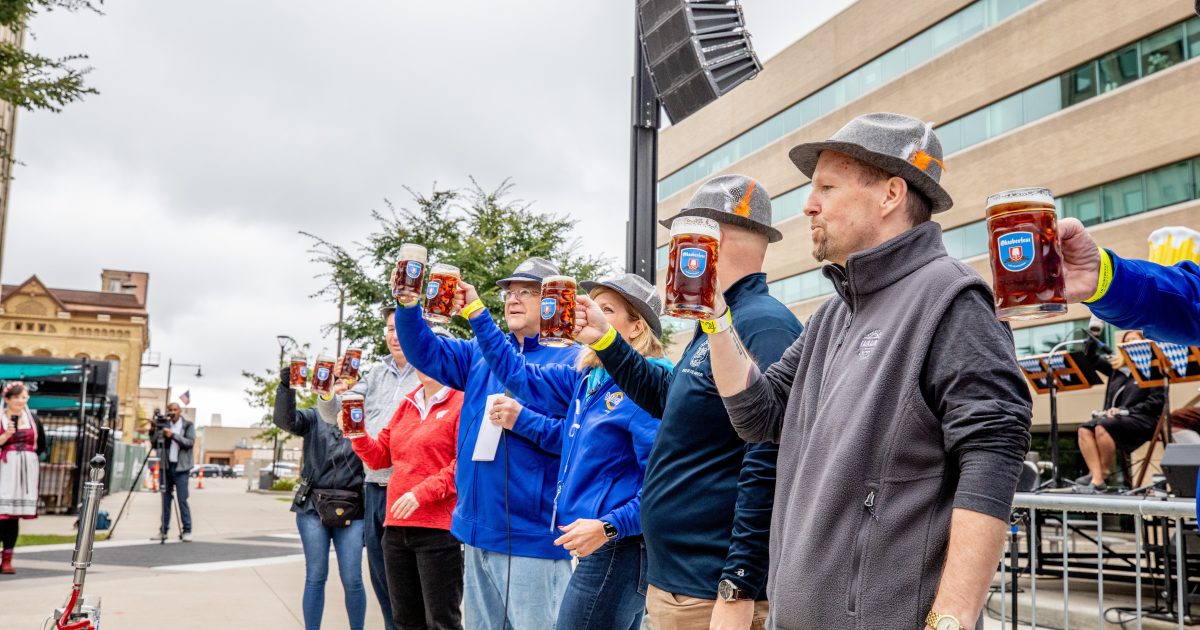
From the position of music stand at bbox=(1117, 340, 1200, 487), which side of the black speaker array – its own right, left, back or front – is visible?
back

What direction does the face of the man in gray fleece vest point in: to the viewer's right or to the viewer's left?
to the viewer's left

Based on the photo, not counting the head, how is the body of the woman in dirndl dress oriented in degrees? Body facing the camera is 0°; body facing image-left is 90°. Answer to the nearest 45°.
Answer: approximately 315°

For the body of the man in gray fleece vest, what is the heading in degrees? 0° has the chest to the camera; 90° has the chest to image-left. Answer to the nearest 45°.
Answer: approximately 45°

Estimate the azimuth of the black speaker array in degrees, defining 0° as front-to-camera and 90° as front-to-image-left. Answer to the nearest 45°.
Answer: approximately 45°

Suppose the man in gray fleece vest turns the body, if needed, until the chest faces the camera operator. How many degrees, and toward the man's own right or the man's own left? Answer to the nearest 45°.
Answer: approximately 90° to the man's own right

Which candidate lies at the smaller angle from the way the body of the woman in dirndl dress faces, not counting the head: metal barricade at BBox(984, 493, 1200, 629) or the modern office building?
the metal barricade
